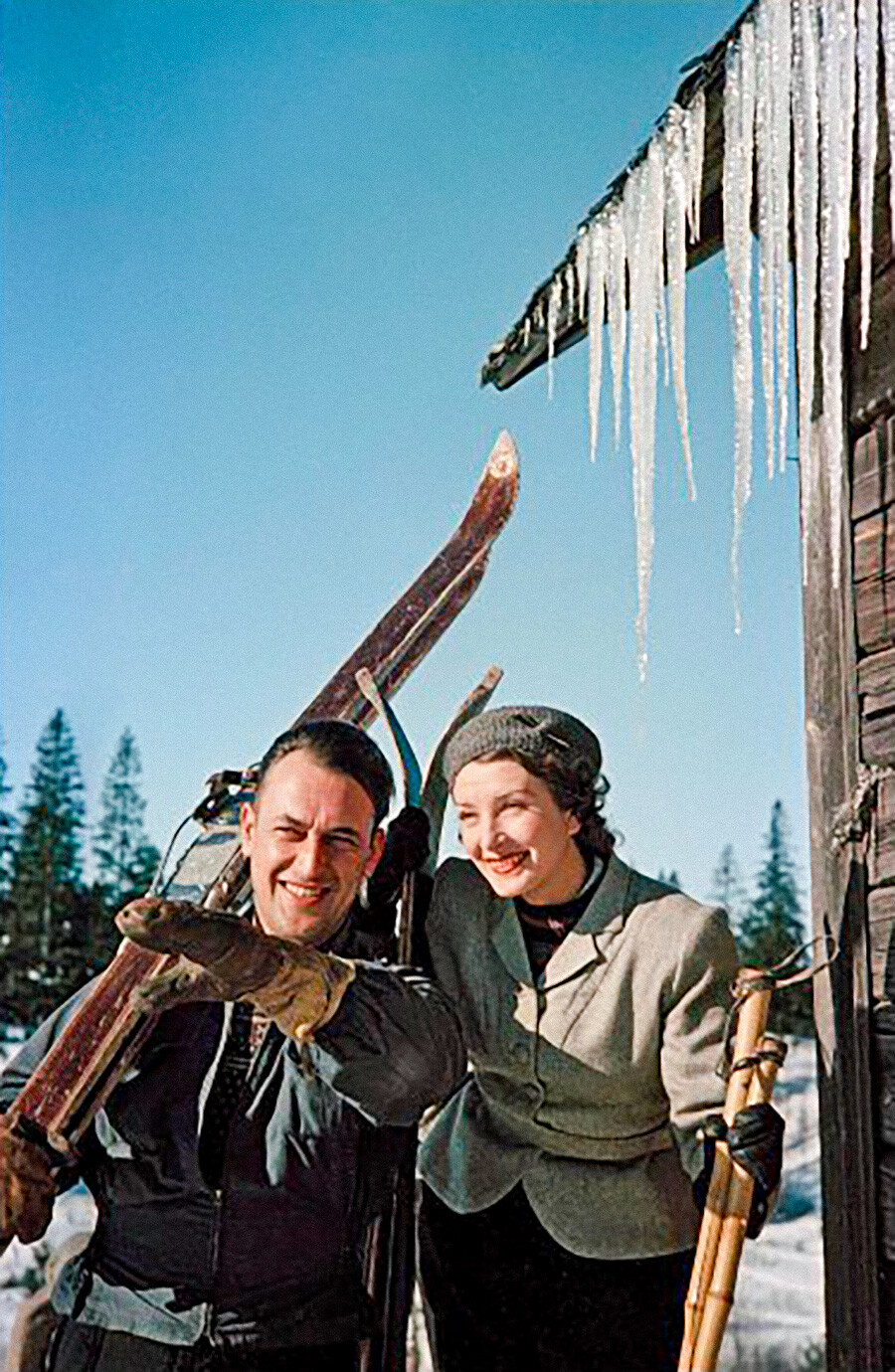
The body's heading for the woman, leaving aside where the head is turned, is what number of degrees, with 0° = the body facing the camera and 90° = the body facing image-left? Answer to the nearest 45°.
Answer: approximately 45°

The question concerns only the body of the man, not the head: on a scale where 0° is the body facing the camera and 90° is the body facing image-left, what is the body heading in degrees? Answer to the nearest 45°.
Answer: approximately 0°
